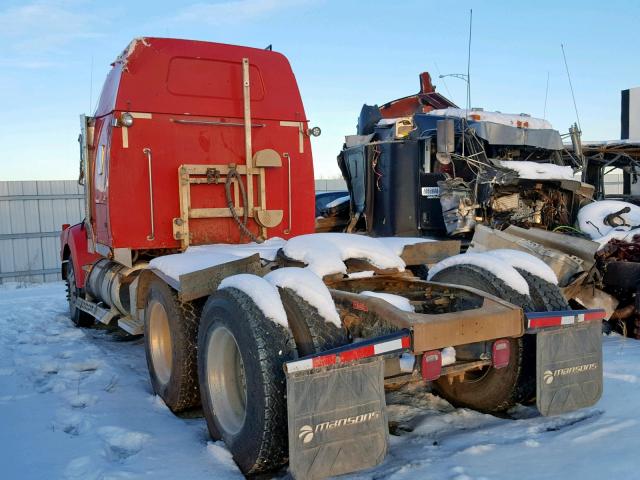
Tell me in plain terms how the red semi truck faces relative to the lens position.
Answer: facing away from the viewer and to the left of the viewer

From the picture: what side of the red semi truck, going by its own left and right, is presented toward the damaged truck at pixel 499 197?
right

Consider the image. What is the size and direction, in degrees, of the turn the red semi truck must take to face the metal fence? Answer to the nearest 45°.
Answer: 0° — it already faces it

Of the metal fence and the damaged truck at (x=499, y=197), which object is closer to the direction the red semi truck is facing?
the metal fence
